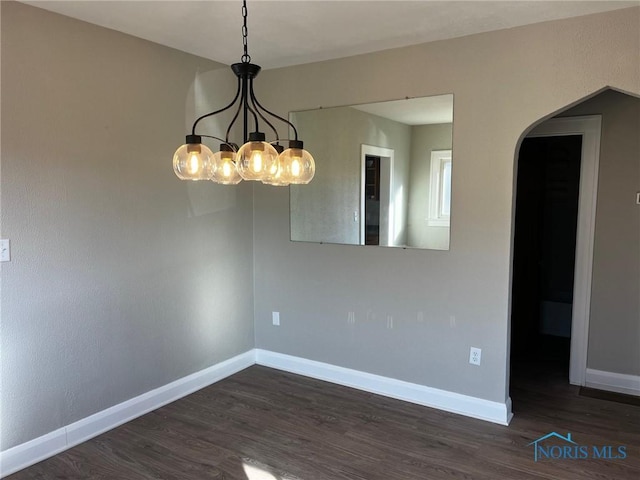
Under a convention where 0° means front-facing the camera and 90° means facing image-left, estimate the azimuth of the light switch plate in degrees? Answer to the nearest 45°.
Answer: approximately 315°

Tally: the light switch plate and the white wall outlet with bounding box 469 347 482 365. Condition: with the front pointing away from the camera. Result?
0

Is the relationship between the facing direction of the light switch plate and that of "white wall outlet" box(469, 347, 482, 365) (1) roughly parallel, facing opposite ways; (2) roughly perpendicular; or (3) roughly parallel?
roughly perpendicular

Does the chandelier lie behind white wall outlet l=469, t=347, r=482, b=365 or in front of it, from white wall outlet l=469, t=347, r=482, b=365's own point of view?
in front

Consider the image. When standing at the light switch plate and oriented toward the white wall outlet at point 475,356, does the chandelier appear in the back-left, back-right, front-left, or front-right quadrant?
front-right

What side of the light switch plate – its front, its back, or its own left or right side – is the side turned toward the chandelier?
front

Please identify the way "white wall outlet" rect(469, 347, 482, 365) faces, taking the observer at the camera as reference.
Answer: facing the viewer

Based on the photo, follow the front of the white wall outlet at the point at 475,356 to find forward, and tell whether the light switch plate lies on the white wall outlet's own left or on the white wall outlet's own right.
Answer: on the white wall outlet's own right

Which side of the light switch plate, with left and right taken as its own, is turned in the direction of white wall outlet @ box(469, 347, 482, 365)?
front
